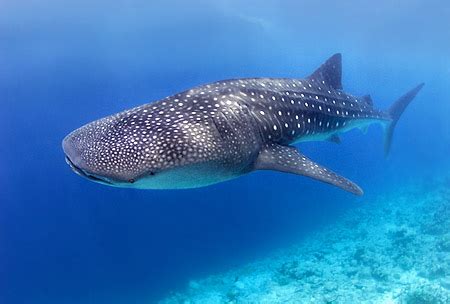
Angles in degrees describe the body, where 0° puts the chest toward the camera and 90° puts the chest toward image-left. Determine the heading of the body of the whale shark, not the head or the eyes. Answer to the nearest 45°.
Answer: approximately 45°
